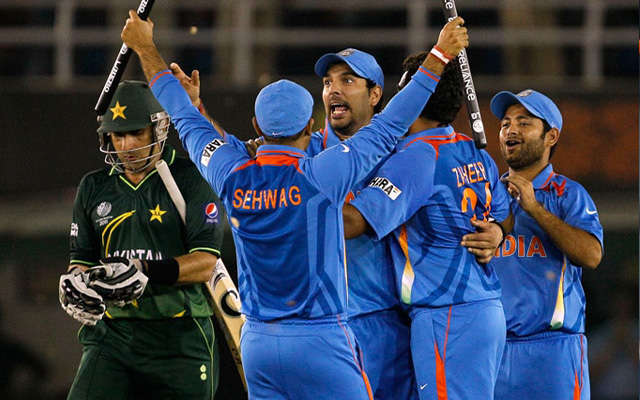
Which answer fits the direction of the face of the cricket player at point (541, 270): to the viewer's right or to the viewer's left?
to the viewer's left

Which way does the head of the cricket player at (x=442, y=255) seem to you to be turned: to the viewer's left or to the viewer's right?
to the viewer's left

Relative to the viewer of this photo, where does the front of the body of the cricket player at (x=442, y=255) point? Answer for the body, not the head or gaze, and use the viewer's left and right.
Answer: facing away from the viewer and to the left of the viewer

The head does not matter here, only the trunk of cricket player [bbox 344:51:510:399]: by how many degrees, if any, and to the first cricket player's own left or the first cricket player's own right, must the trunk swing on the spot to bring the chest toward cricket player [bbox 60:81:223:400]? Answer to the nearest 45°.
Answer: approximately 45° to the first cricket player's own left

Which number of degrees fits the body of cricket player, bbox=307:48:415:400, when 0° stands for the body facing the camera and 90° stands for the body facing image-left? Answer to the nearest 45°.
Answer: approximately 45°

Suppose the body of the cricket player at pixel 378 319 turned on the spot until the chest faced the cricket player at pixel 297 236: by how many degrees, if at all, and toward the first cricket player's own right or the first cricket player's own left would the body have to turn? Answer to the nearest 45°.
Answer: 0° — they already face them

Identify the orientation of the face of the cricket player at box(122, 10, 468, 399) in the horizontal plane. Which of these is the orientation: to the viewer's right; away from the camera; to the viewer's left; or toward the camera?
away from the camera

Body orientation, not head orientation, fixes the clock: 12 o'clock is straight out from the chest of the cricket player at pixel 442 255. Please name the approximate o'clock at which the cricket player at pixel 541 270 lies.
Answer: the cricket player at pixel 541 270 is roughly at 3 o'clock from the cricket player at pixel 442 255.
